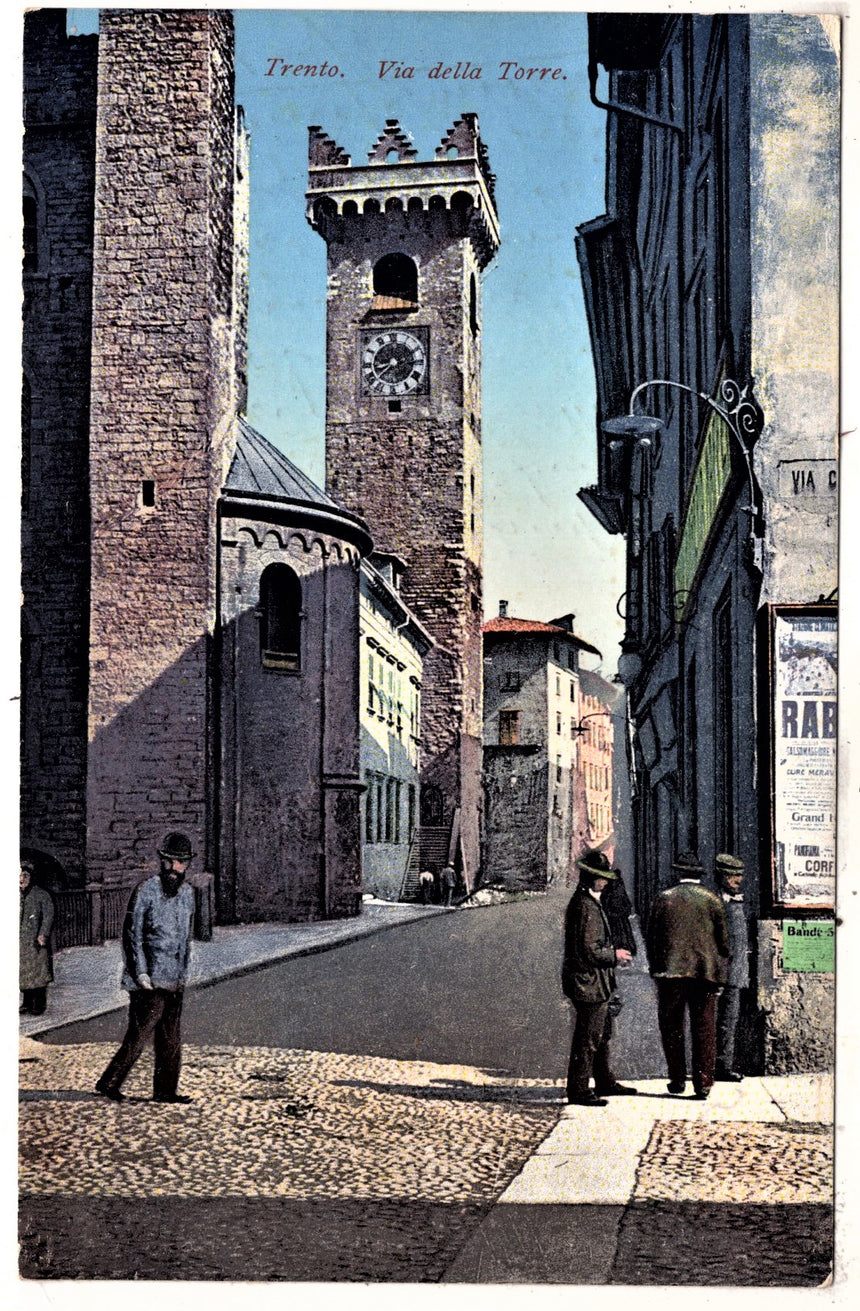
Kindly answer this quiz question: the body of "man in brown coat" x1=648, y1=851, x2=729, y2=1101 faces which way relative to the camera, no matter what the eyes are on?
away from the camera

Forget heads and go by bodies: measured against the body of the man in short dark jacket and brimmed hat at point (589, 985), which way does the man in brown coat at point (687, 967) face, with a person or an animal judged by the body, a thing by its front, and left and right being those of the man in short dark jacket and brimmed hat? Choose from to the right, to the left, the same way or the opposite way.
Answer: to the left

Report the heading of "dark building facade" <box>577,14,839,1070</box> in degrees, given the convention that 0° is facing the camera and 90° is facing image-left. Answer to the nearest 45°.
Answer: approximately 90°

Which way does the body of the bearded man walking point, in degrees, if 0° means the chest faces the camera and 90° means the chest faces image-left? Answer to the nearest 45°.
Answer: approximately 315°

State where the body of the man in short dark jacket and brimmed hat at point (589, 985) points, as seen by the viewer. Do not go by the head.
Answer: to the viewer's right

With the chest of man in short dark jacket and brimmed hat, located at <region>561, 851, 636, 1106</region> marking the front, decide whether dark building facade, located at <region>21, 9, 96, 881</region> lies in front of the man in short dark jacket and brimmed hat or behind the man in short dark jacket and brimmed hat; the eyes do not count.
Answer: behind

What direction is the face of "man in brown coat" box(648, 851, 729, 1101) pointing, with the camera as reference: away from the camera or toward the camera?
away from the camera

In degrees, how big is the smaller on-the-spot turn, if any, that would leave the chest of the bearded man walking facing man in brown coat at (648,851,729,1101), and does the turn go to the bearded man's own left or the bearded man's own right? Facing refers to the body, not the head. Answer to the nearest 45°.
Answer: approximately 45° to the bearded man's own left
